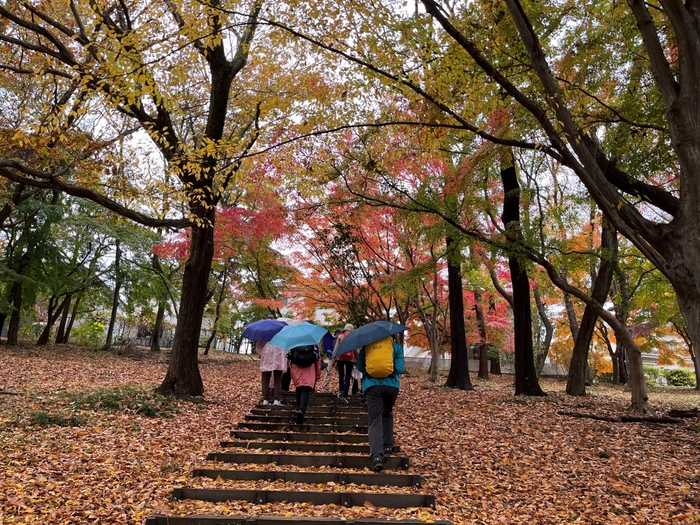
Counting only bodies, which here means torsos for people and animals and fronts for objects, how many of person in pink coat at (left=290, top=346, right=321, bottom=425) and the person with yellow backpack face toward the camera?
0

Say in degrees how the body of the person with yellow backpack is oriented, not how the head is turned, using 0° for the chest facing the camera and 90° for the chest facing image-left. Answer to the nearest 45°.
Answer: approximately 180°

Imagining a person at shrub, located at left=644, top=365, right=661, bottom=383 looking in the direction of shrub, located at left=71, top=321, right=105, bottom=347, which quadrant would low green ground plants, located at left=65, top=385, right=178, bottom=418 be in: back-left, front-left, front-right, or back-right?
front-left

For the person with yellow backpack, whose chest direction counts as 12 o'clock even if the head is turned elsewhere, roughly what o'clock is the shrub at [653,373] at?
The shrub is roughly at 1 o'clock from the person with yellow backpack.

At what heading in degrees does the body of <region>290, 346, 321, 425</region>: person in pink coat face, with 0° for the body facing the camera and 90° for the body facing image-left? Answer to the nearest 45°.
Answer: approximately 180°

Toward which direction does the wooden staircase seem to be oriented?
toward the camera

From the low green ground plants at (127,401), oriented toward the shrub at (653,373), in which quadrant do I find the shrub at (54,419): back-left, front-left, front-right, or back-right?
back-right

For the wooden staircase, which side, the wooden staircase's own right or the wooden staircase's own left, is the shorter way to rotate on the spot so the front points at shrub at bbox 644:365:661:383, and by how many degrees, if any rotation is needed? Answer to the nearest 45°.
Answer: approximately 135° to the wooden staircase's own left

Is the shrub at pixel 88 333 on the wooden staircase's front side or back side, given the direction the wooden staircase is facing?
on the back side

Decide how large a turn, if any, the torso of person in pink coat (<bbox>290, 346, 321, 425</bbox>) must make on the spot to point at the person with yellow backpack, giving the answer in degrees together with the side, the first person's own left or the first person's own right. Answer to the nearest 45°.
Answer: approximately 135° to the first person's own right

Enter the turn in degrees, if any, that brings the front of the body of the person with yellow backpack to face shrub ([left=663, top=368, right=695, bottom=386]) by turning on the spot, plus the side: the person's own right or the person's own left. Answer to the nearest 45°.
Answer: approximately 45° to the person's own right

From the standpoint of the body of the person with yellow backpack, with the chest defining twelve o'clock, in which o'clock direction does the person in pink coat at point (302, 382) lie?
The person in pink coat is roughly at 11 o'clock from the person with yellow backpack.

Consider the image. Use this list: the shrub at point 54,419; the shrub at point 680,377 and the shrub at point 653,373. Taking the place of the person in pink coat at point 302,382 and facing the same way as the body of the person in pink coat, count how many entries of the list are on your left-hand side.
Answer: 1
